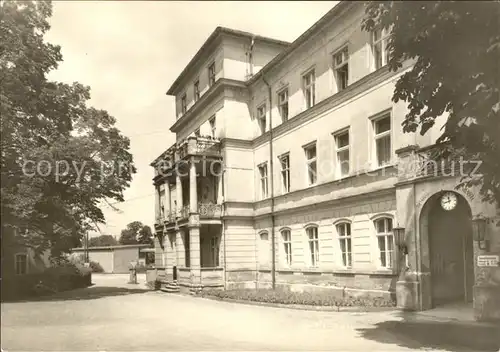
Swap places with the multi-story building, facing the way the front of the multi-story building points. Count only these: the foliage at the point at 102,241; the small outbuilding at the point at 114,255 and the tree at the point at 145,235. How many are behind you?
0

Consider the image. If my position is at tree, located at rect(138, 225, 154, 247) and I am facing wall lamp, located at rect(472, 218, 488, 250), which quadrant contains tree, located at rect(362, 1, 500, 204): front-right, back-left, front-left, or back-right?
front-right

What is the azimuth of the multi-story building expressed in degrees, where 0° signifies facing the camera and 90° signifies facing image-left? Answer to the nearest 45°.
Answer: approximately 45°

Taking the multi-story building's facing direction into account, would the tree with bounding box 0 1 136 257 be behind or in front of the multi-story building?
in front

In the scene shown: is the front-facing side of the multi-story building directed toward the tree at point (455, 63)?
no

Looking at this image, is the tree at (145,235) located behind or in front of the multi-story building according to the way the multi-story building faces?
in front
